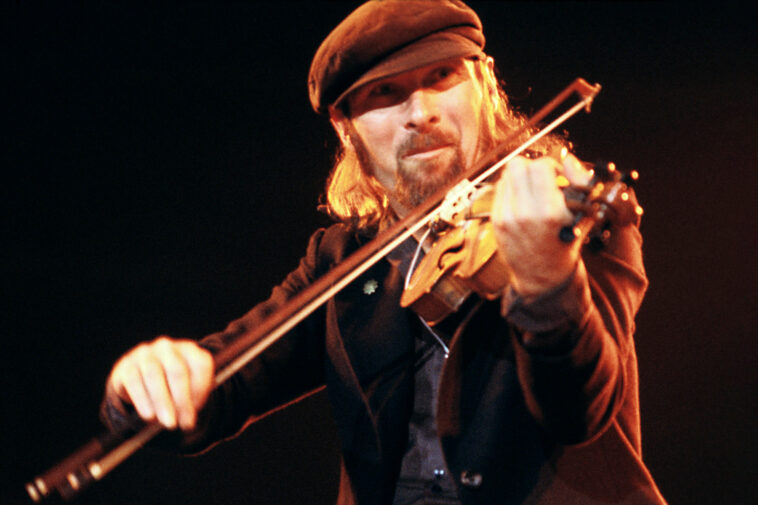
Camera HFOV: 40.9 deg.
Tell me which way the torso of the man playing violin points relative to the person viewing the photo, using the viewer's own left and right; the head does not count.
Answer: facing the viewer
